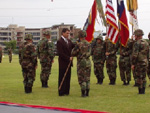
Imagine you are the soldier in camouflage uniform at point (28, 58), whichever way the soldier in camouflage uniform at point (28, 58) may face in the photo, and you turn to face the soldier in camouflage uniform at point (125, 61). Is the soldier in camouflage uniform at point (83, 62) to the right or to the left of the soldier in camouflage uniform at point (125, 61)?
right

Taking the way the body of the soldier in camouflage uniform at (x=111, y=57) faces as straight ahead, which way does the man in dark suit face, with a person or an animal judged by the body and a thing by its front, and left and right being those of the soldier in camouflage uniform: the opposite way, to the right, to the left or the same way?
to the left

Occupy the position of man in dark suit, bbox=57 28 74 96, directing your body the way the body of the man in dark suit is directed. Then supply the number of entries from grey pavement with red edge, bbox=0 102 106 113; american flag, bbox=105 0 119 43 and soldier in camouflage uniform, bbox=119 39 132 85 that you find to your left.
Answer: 2

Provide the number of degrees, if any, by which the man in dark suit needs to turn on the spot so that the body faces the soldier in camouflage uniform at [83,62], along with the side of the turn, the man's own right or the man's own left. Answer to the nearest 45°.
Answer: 0° — they already face them
